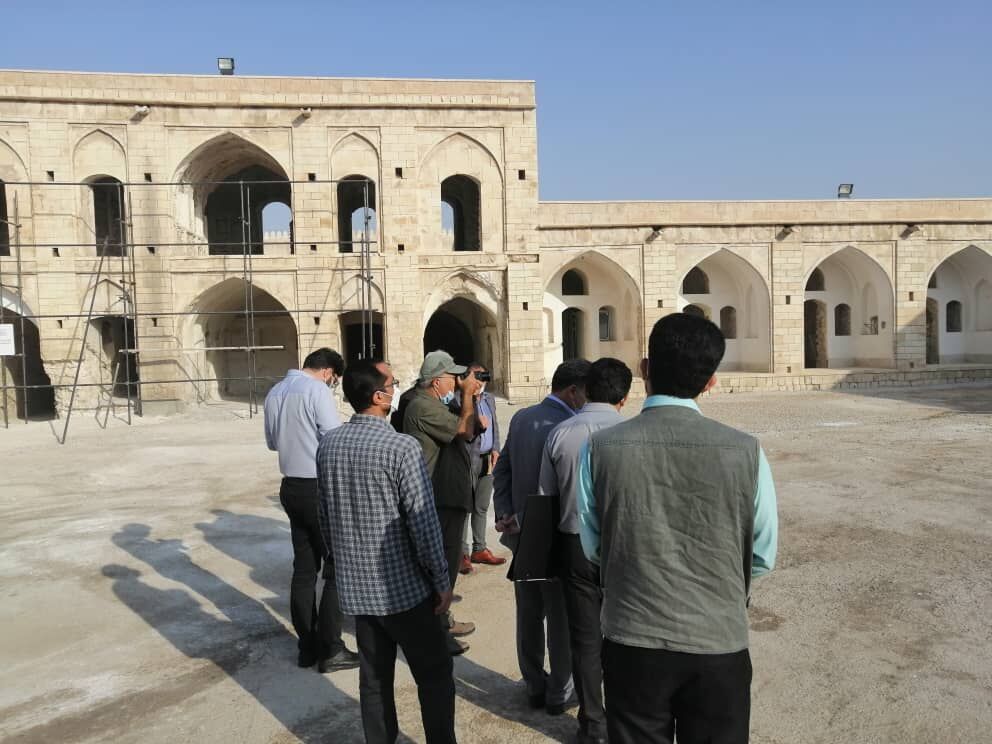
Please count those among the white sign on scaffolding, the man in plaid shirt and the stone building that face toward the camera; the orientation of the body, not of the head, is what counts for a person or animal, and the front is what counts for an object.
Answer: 2

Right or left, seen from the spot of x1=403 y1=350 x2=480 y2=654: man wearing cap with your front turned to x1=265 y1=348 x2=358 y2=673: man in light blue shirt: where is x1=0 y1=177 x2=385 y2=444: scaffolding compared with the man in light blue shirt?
right

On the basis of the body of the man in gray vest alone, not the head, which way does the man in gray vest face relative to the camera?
away from the camera

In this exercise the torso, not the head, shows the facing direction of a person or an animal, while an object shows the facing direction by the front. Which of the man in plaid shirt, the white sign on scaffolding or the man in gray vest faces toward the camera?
the white sign on scaffolding

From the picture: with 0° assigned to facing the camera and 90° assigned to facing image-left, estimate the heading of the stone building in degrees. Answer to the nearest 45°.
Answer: approximately 0°

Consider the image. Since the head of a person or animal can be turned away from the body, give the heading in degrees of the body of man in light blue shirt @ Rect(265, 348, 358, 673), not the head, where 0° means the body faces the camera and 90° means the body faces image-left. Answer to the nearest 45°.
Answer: approximately 225°

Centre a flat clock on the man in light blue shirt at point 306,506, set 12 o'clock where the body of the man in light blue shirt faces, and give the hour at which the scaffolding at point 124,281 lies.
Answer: The scaffolding is roughly at 10 o'clock from the man in light blue shirt.

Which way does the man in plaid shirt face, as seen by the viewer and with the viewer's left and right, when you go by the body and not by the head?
facing away from the viewer and to the right of the viewer

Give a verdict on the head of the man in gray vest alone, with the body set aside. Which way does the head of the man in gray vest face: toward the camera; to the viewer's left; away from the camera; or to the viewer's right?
away from the camera
